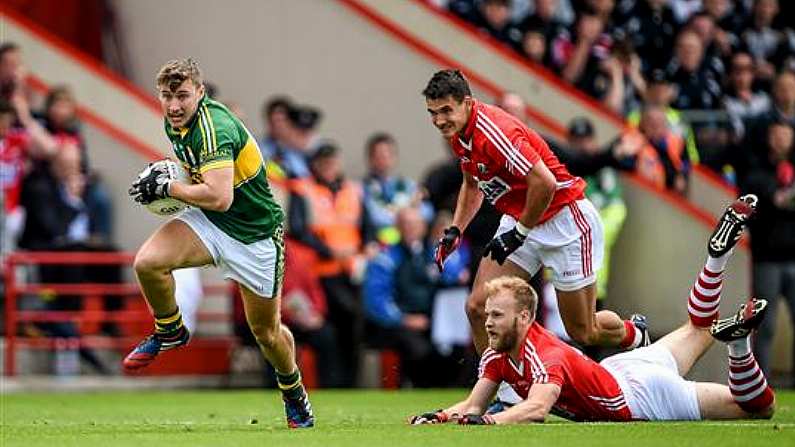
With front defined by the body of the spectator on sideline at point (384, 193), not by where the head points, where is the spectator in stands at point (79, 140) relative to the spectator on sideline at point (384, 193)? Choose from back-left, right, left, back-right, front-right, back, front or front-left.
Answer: right

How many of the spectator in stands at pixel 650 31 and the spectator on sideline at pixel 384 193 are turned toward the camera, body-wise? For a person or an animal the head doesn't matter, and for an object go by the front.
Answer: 2
